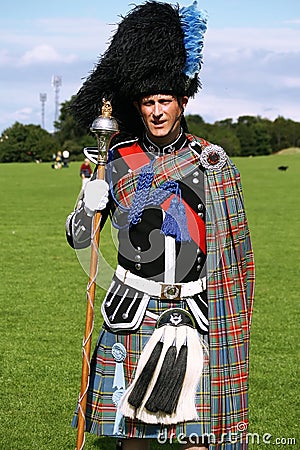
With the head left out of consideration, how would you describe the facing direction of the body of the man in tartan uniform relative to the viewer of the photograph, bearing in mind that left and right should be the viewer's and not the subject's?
facing the viewer
